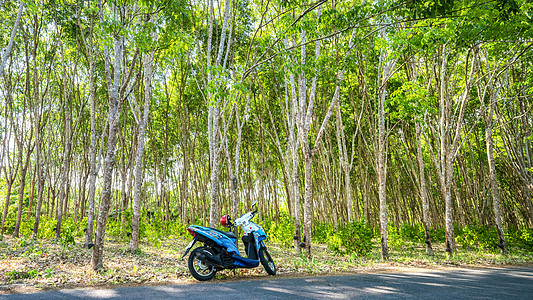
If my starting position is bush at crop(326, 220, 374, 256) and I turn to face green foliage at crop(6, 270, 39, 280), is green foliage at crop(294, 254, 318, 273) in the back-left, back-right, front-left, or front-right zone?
front-left

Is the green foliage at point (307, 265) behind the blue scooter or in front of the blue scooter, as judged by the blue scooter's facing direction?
in front

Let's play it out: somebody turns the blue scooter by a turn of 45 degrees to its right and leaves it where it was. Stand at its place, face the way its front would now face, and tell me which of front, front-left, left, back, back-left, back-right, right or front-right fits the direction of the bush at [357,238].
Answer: front-left

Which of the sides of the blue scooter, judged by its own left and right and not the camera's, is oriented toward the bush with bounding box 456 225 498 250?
front

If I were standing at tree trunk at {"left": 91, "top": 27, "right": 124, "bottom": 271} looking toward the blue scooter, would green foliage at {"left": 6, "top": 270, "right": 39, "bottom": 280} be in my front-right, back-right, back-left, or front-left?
back-right

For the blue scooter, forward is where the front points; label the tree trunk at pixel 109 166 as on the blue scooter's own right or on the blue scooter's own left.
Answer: on the blue scooter's own left

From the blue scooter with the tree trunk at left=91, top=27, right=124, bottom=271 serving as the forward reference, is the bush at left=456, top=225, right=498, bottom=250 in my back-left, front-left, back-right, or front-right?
back-right

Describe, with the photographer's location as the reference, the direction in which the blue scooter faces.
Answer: facing away from the viewer and to the right of the viewer
